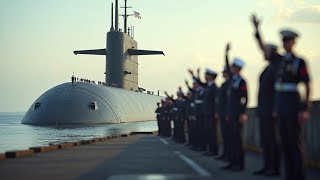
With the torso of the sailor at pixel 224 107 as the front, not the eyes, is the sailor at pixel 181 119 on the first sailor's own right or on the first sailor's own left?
on the first sailor's own right

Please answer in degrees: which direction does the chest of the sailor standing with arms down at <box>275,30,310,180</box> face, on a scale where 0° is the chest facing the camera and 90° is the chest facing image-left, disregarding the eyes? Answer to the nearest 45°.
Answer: approximately 45°

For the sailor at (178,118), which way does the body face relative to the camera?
to the viewer's left

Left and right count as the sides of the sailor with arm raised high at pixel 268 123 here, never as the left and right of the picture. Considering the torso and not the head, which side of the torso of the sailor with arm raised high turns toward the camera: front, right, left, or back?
left

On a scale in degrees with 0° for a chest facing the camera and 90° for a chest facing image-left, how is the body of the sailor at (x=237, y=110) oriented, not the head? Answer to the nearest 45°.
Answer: approximately 45°

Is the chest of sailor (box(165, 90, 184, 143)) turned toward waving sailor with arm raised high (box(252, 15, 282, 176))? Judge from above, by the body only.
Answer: no

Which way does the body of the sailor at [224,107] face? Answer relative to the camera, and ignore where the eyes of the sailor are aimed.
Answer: to the viewer's left

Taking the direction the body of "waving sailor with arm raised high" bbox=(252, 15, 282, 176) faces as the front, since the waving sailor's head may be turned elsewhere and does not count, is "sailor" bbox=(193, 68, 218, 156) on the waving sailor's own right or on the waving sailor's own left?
on the waving sailor's own right

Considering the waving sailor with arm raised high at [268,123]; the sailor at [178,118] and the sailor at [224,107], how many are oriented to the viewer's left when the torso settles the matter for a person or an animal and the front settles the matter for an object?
3

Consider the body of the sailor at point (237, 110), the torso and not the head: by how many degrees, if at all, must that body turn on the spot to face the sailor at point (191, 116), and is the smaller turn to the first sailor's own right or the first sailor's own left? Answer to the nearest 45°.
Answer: approximately 135° to the first sailor's own right

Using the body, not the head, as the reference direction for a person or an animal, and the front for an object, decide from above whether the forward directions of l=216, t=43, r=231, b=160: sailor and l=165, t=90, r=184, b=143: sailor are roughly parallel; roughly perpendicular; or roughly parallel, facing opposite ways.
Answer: roughly parallel

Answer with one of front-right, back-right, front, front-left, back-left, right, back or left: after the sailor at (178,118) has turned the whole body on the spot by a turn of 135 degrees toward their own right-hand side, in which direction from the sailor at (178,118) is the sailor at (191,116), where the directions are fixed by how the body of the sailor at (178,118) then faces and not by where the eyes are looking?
back-right

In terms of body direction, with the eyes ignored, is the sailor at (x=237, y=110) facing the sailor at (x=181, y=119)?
no
